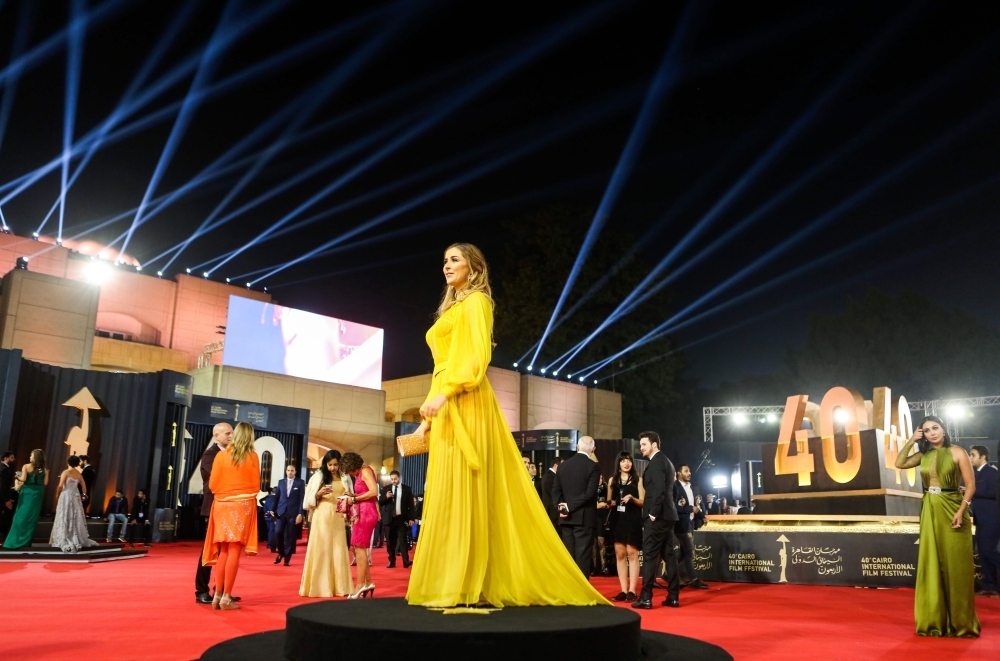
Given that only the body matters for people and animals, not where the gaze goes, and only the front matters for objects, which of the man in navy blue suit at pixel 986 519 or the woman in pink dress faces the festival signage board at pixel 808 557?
the man in navy blue suit

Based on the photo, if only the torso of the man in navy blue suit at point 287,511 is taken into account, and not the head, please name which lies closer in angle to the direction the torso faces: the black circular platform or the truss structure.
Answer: the black circular platform

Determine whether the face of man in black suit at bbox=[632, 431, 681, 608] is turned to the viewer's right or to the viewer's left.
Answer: to the viewer's left

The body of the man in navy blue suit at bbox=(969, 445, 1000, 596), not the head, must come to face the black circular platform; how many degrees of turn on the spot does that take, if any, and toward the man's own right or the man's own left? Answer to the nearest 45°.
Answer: approximately 90° to the man's own left

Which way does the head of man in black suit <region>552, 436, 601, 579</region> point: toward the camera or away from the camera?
away from the camera

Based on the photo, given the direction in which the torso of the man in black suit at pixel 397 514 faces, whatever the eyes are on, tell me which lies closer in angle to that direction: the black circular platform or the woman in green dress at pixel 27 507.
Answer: the black circular platform
